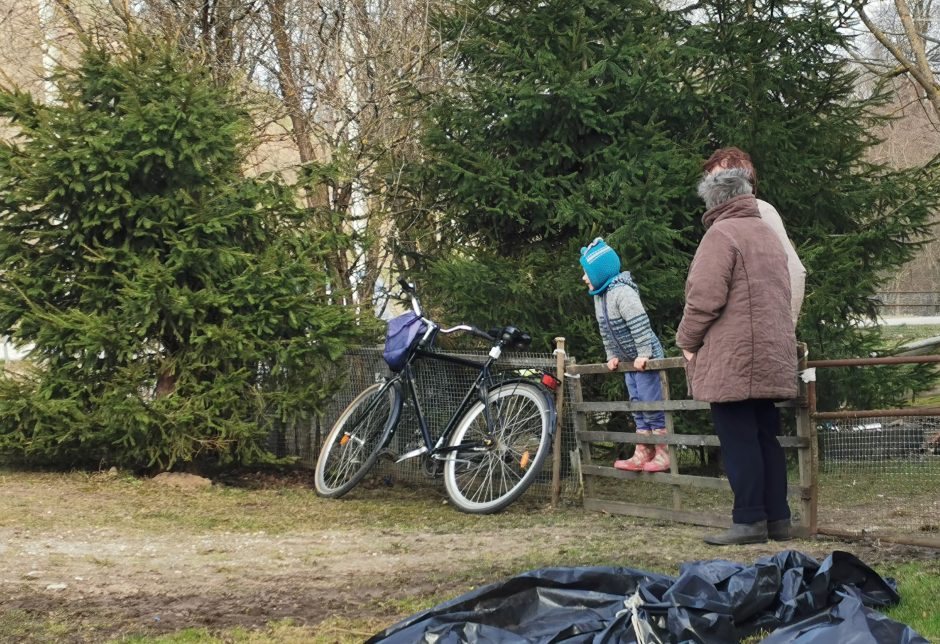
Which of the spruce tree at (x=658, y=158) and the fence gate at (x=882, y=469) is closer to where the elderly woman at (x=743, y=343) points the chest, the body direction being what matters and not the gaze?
the spruce tree

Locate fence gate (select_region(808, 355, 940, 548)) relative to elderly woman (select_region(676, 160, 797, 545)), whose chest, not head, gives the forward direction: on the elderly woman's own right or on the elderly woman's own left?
on the elderly woman's own right

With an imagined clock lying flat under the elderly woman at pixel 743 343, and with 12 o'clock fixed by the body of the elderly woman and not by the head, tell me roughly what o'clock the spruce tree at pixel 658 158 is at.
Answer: The spruce tree is roughly at 1 o'clock from the elderly woman.

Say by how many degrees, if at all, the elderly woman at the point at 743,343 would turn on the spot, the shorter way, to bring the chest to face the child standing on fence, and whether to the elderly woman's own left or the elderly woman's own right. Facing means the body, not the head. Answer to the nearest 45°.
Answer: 0° — they already face them

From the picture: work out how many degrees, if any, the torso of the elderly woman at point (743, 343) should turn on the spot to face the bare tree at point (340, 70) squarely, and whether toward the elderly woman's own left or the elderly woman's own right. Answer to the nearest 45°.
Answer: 0° — they already face it

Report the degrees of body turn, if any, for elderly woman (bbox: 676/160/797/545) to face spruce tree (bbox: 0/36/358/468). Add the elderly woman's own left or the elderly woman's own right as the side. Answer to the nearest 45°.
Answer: approximately 45° to the elderly woman's own left

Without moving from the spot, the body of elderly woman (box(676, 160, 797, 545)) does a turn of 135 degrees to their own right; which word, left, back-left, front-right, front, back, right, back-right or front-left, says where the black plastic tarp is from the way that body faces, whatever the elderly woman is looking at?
right

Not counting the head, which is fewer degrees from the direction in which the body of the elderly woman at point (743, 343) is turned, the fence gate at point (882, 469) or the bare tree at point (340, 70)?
the bare tree

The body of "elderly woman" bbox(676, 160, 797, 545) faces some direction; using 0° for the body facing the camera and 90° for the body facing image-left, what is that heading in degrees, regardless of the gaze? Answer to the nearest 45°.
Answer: approximately 135°

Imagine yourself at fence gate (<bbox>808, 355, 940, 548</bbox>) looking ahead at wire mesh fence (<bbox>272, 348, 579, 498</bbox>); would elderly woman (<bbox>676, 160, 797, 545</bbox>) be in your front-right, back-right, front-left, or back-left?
front-left
